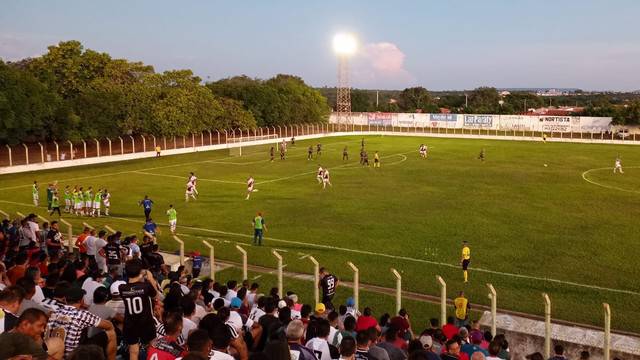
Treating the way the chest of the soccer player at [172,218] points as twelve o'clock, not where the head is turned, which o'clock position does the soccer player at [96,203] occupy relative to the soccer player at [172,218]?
the soccer player at [96,203] is roughly at 11 o'clock from the soccer player at [172,218].

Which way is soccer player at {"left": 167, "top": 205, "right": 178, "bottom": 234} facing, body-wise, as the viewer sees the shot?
away from the camera

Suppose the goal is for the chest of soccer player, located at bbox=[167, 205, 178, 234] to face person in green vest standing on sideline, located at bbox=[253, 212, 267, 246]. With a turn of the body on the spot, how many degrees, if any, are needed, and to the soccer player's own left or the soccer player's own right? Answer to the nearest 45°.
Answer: approximately 135° to the soccer player's own right

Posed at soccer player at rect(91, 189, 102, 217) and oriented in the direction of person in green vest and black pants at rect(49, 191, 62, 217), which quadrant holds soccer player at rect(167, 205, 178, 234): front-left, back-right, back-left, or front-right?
back-left

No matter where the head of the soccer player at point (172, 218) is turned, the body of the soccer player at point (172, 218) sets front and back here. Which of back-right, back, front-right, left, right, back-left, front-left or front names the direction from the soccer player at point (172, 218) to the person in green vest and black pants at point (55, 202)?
front-left

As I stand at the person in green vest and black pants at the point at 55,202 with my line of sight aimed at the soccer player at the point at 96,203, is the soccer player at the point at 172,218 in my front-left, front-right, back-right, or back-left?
front-right
